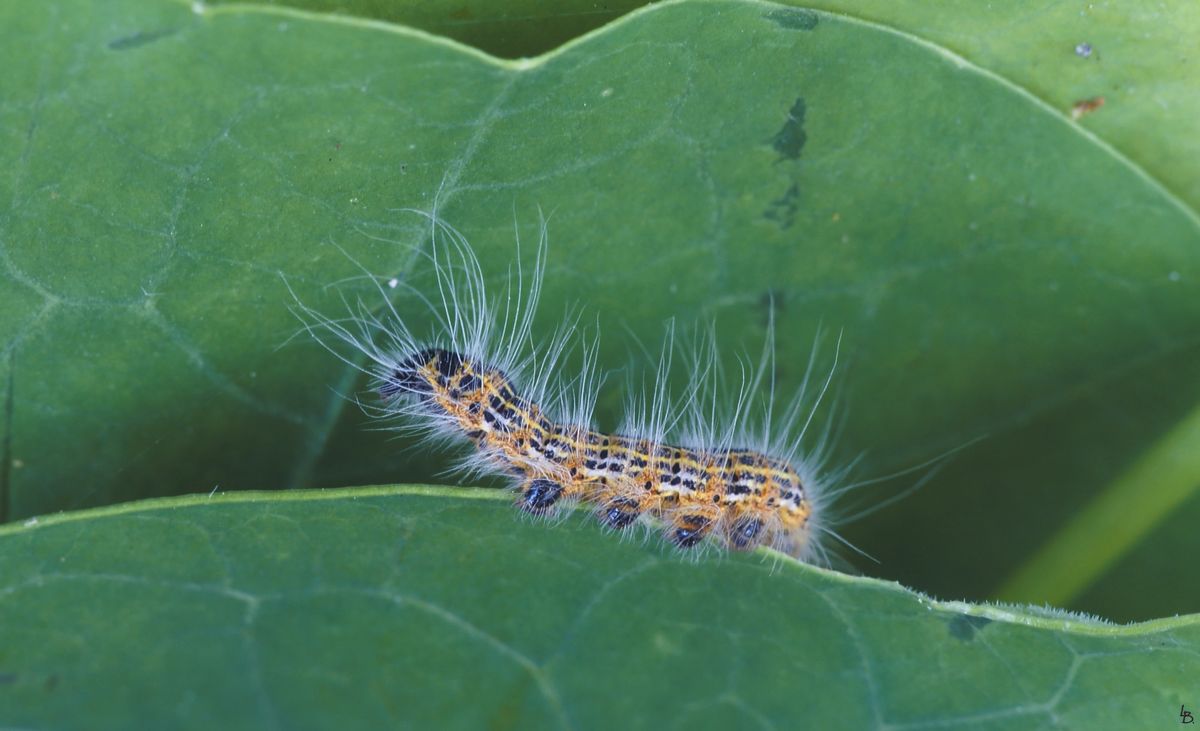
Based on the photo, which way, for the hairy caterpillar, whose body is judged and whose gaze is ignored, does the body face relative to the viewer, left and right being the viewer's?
facing to the left of the viewer
